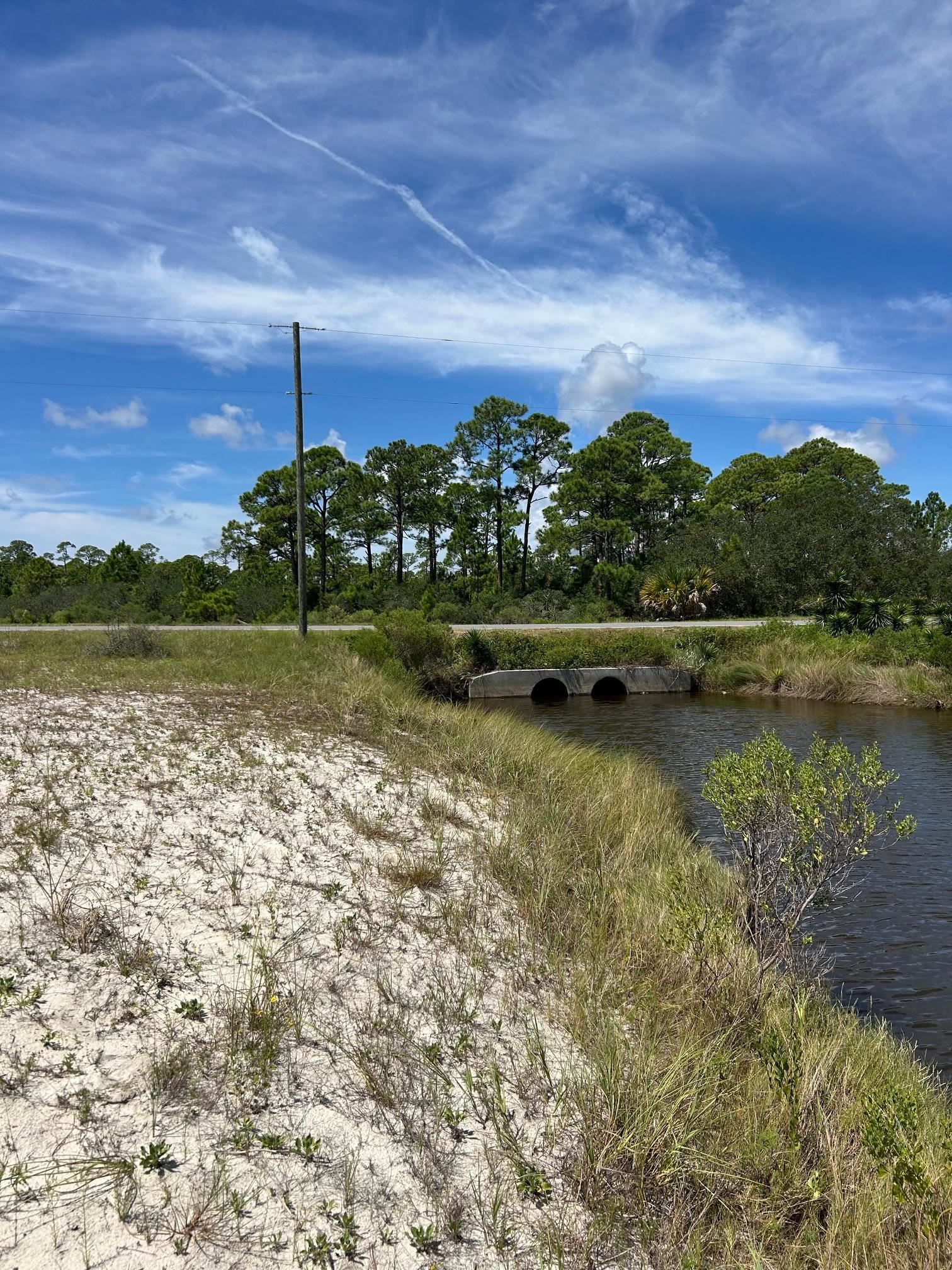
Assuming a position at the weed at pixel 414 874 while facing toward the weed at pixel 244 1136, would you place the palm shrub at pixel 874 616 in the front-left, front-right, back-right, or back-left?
back-left

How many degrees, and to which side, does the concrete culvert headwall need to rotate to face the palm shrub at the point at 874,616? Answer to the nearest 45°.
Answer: approximately 90° to its left

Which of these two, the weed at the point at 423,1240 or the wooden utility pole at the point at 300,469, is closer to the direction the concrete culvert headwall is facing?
the weed

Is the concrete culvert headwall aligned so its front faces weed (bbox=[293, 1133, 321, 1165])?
yes

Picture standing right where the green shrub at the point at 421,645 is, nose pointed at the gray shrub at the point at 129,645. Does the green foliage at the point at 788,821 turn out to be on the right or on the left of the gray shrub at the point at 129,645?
left

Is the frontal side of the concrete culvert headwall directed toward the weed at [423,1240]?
yes

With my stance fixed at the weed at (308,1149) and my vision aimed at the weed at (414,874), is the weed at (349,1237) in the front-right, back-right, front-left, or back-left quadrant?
back-right

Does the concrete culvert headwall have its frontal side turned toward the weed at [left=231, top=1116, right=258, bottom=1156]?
yes

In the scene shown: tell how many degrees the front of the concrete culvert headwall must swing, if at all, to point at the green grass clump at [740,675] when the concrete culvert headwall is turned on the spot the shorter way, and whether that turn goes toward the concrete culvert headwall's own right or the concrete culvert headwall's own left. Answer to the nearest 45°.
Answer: approximately 90° to the concrete culvert headwall's own left

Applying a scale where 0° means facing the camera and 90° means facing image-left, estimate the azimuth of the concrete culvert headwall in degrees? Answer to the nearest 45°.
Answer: approximately 0°

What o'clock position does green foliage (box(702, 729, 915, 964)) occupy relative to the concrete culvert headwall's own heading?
The green foliage is roughly at 12 o'clock from the concrete culvert headwall.
